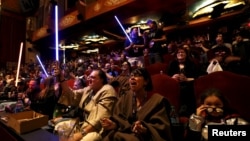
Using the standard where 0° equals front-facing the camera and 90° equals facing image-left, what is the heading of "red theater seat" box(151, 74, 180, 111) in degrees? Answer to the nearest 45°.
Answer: approximately 45°

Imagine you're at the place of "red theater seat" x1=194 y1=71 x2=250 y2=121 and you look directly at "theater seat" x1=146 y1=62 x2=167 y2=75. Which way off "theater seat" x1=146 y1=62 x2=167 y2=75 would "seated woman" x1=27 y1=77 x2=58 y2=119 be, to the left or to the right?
left

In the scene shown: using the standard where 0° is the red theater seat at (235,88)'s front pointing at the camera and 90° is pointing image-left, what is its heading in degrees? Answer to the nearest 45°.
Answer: approximately 45°

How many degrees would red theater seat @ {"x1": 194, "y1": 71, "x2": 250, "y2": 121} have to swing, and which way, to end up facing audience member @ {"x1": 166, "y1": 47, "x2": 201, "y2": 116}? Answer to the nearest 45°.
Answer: approximately 90° to its right

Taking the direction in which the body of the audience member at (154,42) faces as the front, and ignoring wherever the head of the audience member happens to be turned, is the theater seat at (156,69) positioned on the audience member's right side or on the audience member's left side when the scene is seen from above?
on the audience member's left side

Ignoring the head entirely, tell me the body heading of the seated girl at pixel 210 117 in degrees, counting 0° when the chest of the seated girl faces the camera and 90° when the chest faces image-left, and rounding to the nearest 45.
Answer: approximately 0°
